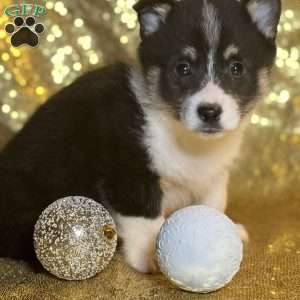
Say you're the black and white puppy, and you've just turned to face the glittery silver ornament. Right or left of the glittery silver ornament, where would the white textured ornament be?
left

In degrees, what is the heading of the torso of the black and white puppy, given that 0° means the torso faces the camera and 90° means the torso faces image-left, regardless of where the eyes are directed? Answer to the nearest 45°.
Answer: approximately 315°

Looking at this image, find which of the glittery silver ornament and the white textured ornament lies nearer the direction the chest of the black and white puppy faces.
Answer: the white textured ornament

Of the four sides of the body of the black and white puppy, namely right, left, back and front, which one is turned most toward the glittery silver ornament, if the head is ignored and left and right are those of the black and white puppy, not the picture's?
right

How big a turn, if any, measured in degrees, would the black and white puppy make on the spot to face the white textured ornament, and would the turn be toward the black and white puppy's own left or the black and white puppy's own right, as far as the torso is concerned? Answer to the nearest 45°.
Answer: approximately 45° to the black and white puppy's own right
